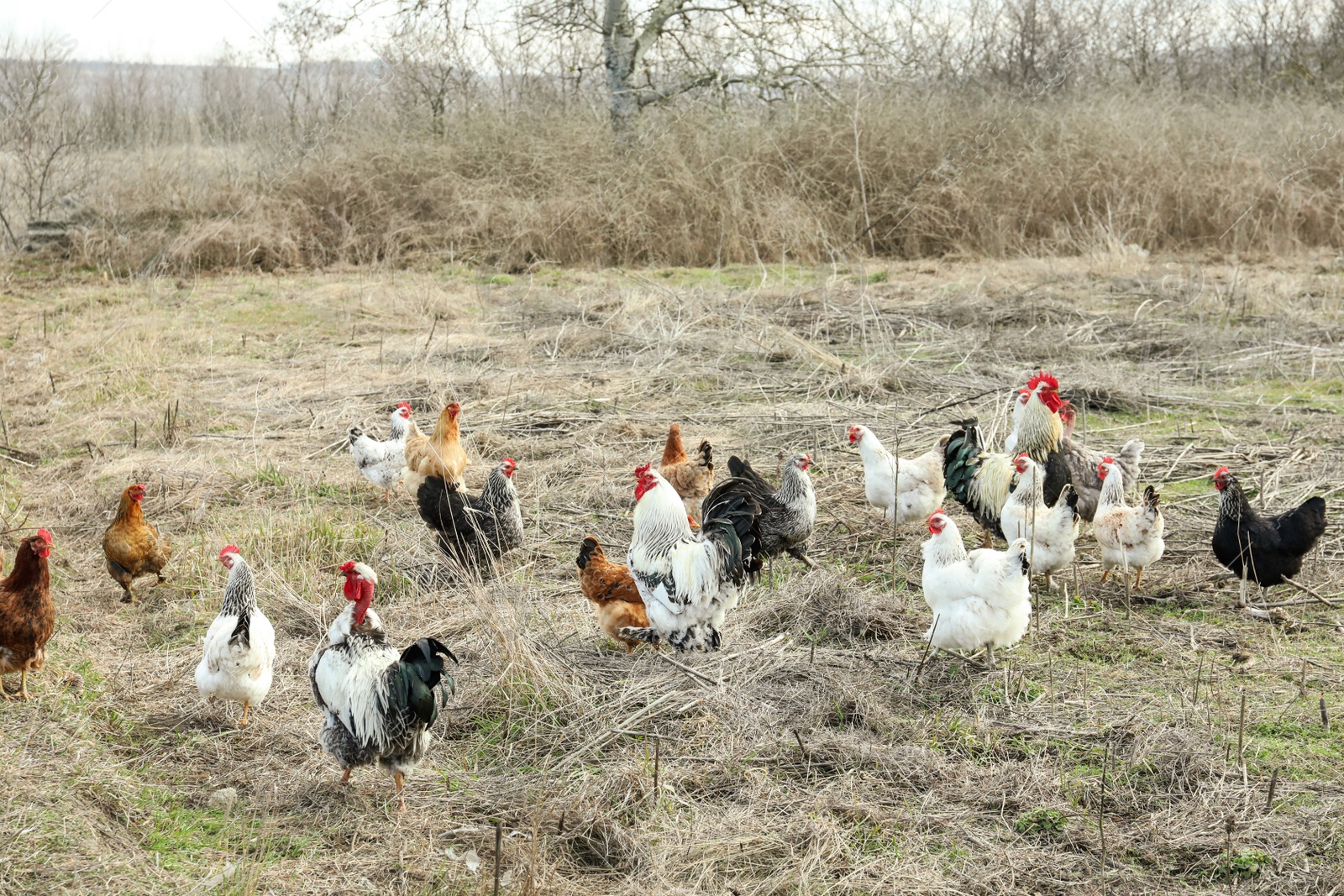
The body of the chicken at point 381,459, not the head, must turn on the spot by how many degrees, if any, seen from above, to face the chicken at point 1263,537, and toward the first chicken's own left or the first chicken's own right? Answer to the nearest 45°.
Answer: approximately 45° to the first chicken's own right

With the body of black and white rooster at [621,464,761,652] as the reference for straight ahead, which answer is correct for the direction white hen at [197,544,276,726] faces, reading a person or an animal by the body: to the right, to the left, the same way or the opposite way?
to the right

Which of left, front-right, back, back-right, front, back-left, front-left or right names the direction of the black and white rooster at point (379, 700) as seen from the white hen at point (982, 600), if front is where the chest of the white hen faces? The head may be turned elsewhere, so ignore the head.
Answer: front-left

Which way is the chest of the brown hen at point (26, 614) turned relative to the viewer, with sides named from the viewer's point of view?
facing the viewer and to the right of the viewer

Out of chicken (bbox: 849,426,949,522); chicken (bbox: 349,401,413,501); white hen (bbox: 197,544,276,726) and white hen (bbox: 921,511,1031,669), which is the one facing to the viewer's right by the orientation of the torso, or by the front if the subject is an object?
chicken (bbox: 349,401,413,501)

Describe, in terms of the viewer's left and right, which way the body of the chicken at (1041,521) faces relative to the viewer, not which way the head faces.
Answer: facing to the left of the viewer

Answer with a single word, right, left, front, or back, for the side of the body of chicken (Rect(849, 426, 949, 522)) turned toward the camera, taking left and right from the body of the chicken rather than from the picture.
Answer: left

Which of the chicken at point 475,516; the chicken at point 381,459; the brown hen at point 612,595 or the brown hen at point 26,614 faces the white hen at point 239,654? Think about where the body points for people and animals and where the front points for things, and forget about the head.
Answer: the brown hen at point 26,614

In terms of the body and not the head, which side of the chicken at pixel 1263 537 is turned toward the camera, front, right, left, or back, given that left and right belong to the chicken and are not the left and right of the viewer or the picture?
left

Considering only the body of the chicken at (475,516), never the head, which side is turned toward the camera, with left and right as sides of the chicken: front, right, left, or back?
right

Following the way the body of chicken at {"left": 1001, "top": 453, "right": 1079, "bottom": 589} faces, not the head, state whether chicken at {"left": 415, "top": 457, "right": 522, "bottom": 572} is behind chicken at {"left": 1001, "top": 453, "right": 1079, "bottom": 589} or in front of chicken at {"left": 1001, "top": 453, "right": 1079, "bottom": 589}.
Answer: in front
